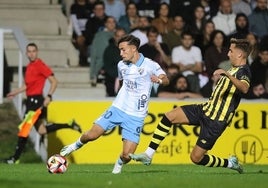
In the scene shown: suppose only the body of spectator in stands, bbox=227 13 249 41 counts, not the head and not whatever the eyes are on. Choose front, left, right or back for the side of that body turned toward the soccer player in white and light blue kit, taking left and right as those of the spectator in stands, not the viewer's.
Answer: front

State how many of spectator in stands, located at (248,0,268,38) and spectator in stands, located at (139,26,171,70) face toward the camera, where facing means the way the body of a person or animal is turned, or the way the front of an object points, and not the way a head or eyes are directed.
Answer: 2

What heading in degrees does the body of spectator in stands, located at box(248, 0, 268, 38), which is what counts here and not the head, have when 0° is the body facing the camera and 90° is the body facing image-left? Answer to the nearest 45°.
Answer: approximately 0°
